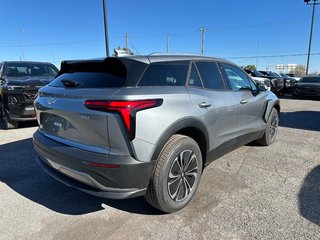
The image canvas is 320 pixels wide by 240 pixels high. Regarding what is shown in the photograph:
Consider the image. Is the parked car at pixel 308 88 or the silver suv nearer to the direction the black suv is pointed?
the silver suv

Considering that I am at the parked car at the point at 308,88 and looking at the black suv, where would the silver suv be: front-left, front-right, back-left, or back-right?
front-left

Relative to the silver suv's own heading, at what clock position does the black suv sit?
The black suv is roughly at 9 o'clock from the silver suv.

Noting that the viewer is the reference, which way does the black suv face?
facing the viewer

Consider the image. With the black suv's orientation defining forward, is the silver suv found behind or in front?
in front

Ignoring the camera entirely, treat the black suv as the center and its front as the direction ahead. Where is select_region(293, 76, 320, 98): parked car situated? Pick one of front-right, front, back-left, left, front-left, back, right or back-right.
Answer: left

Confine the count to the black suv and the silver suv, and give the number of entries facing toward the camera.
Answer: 1

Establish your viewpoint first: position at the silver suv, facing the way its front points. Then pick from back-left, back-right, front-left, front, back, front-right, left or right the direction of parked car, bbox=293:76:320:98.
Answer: front

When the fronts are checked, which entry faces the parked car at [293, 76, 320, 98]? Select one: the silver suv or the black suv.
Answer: the silver suv

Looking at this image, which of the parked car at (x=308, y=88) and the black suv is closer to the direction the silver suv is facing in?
the parked car

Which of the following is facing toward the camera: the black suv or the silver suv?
the black suv

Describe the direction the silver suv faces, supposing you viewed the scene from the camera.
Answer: facing away from the viewer and to the right of the viewer
